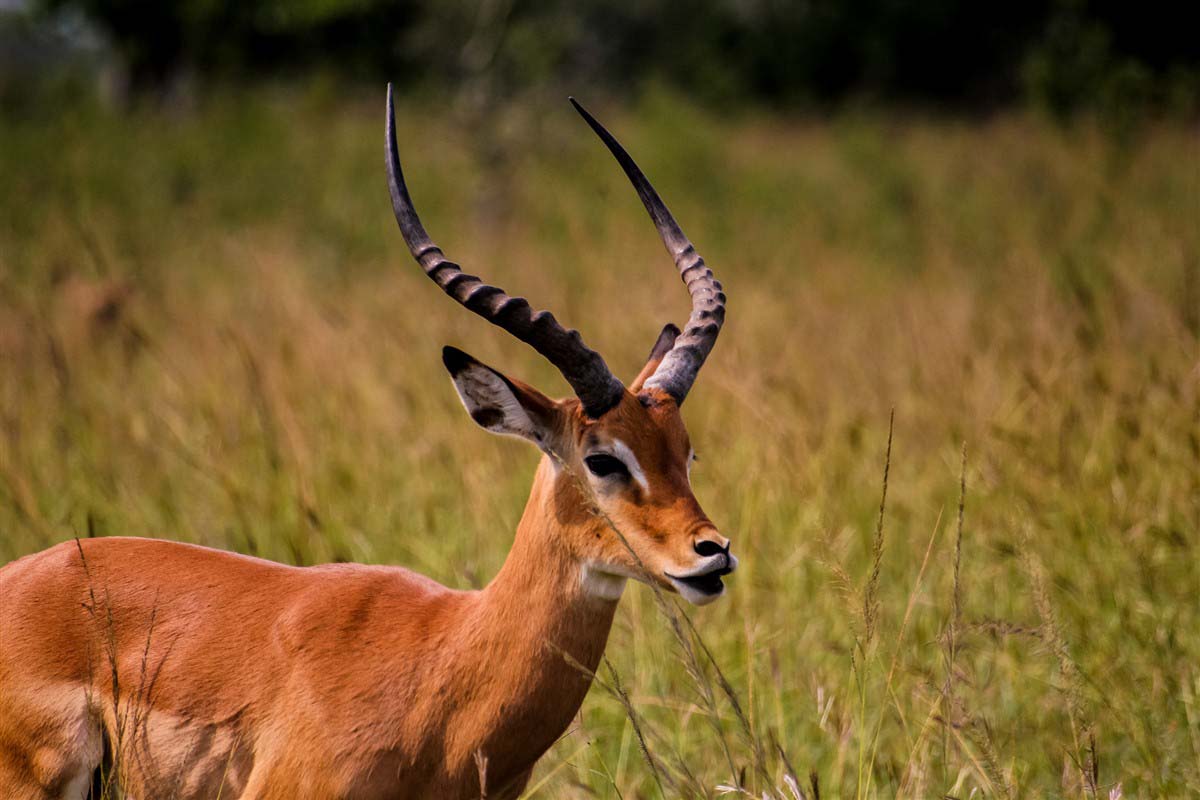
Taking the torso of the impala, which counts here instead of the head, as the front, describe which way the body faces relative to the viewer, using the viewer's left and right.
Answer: facing to the right of the viewer
